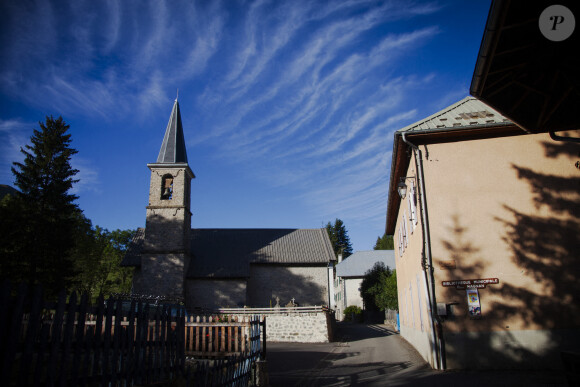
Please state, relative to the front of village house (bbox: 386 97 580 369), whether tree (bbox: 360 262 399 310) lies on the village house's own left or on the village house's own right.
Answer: on the village house's own right

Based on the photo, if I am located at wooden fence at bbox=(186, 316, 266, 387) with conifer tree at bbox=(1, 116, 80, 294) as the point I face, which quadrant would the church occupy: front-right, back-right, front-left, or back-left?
front-right

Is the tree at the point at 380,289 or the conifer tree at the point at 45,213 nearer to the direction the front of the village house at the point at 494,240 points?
the conifer tree

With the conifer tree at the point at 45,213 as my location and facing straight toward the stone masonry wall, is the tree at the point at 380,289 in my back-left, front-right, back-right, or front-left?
front-left

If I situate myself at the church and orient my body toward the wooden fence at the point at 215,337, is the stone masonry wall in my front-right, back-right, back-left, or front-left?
front-left

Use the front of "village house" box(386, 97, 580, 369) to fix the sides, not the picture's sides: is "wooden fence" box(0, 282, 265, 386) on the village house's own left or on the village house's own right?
on the village house's own left

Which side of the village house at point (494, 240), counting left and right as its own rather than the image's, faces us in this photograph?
left

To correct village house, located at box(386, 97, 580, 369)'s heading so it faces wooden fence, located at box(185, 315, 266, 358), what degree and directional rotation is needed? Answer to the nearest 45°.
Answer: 0° — it already faces it

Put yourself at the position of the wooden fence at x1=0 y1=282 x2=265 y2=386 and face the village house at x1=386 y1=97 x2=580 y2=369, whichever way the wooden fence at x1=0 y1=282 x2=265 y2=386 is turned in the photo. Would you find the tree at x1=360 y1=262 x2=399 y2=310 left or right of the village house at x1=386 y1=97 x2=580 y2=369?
left

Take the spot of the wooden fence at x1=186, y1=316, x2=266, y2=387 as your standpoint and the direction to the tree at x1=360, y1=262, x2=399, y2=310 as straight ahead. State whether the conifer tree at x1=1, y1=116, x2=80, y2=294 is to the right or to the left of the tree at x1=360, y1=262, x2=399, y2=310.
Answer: left

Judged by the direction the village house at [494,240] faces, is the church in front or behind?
in front

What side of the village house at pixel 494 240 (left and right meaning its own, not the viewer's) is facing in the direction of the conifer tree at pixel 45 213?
front

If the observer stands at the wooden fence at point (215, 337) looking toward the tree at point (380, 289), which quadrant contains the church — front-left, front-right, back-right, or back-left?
front-left
